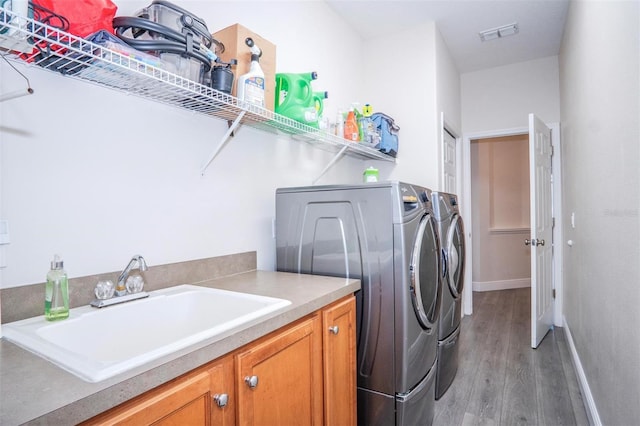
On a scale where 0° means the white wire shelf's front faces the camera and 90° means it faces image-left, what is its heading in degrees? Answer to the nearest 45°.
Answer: approximately 315°

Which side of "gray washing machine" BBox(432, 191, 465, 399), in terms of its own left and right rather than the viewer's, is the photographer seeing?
right

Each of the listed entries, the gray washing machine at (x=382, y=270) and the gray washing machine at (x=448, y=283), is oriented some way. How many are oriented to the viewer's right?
2

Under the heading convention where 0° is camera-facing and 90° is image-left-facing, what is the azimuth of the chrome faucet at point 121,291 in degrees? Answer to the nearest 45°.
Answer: approximately 315°

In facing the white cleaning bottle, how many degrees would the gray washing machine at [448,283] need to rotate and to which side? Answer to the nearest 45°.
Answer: approximately 135° to its right

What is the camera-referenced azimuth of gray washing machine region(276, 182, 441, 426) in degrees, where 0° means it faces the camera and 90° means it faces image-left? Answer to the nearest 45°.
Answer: approximately 270°

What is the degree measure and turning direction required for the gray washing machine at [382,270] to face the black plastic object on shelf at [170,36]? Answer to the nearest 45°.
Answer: approximately 135° to its right
